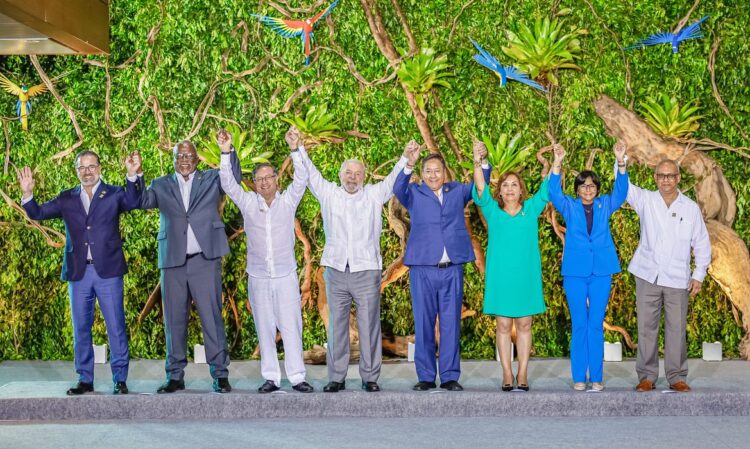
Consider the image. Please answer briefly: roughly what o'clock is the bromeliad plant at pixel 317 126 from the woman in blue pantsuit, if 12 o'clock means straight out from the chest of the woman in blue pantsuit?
The bromeliad plant is roughly at 4 o'clock from the woman in blue pantsuit.

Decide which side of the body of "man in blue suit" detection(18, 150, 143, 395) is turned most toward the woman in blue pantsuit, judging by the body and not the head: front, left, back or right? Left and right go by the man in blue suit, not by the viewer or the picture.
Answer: left

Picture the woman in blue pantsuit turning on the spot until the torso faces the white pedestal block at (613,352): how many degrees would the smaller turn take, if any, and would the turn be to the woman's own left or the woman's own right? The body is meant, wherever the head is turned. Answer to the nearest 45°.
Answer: approximately 180°

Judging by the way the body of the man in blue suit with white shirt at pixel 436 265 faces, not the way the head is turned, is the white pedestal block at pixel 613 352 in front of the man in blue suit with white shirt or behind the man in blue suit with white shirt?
behind

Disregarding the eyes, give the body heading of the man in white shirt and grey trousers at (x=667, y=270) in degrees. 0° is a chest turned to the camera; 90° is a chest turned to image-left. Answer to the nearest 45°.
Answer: approximately 0°

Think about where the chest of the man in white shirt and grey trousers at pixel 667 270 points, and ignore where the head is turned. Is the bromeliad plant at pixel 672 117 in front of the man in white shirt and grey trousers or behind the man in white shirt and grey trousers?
behind

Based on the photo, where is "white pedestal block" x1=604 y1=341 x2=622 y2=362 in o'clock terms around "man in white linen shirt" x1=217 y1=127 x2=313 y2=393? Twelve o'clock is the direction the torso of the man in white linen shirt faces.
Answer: The white pedestal block is roughly at 8 o'clock from the man in white linen shirt.
